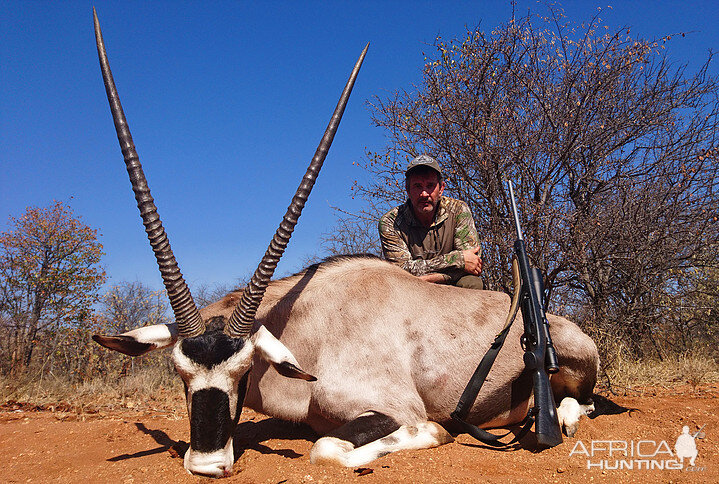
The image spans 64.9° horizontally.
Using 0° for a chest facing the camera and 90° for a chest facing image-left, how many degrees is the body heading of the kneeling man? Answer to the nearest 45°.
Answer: approximately 0°

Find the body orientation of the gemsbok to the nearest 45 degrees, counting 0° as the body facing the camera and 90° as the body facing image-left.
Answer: approximately 45°
